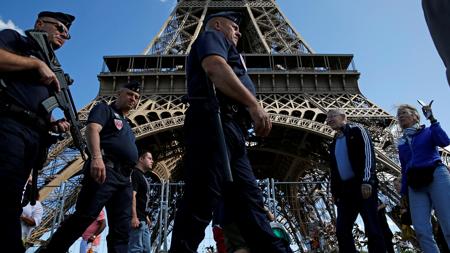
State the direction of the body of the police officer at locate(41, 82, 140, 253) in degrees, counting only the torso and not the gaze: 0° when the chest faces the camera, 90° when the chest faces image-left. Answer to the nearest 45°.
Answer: approximately 315°

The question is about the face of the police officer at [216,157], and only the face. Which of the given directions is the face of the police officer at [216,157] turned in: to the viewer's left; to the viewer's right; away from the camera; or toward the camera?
to the viewer's right
